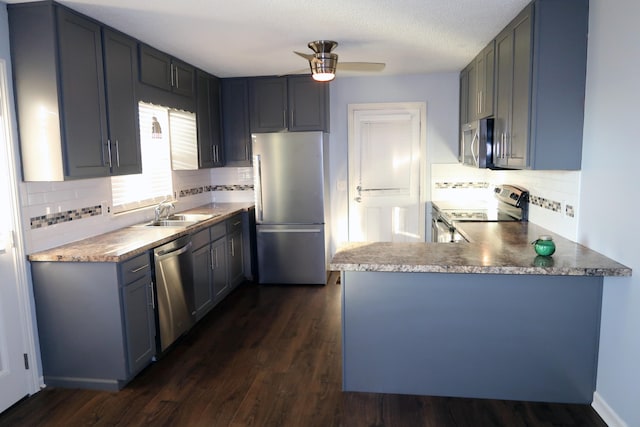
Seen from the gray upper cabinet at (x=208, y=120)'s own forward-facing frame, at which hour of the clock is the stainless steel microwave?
The stainless steel microwave is roughly at 12 o'clock from the gray upper cabinet.

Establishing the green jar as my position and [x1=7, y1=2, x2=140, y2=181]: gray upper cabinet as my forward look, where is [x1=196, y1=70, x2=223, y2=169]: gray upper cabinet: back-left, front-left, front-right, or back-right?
front-right

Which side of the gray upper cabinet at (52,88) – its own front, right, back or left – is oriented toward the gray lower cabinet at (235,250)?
left

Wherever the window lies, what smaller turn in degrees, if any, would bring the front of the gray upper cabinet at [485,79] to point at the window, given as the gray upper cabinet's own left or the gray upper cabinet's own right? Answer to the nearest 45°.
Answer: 0° — it already faces it

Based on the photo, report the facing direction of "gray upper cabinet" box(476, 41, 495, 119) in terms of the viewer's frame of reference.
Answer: facing to the left of the viewer

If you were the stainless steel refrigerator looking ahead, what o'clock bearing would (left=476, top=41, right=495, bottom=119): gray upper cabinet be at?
The gray upper cabinet is roughly at 10 o'clock from the stainless steel refrigerator.

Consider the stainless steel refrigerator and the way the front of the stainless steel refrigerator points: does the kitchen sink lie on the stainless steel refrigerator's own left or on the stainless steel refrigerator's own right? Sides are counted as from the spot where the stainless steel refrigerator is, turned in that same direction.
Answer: on the stainless steel refrigerator's own right

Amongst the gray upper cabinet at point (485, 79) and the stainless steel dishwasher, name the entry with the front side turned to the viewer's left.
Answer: the gray upper cabinet

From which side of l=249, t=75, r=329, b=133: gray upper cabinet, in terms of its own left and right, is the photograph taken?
front

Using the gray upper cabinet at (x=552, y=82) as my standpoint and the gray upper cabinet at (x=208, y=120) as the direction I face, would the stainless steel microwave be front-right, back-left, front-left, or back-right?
front-right

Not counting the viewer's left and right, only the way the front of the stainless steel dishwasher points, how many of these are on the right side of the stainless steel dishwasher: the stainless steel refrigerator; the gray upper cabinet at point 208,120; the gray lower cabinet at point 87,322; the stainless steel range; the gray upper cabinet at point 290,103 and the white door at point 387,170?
1

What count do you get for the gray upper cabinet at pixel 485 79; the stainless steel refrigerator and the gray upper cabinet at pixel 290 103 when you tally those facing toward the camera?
2

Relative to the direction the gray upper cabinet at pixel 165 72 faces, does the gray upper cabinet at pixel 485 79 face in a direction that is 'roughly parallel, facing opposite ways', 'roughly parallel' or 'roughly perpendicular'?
roughly parallel, facing opposite ways

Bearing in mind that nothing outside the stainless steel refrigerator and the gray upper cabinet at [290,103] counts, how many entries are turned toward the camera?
2

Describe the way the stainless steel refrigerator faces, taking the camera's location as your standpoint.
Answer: facing the viewer

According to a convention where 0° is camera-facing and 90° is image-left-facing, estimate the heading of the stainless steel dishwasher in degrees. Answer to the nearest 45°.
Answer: approximately 315°

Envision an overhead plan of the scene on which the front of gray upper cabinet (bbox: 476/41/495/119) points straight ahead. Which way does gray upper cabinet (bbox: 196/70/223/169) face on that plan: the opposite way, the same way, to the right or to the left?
the opposite way

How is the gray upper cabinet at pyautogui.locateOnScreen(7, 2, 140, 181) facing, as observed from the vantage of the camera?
facing the viewer and to the right of the viewer
